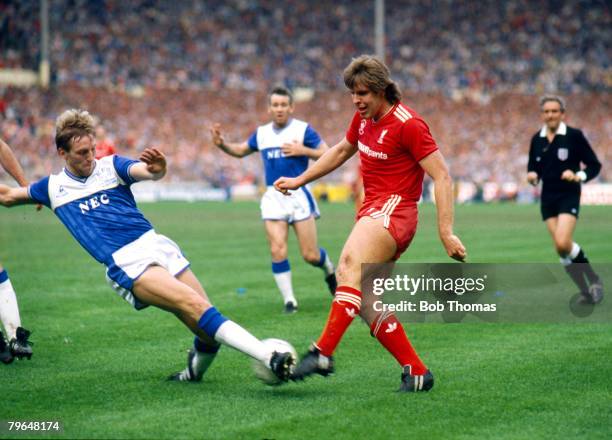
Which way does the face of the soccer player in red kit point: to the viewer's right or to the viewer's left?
to the viewer's left

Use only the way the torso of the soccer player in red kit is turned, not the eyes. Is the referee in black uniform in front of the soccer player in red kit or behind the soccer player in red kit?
behind

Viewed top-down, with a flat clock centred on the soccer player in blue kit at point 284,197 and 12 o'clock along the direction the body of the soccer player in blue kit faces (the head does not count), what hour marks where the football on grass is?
The football on grass is roughly at 12 o'clock from the soccer player in blue kit.

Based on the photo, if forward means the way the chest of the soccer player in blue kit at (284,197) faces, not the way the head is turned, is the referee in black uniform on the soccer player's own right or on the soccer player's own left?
on the soccer player's own left

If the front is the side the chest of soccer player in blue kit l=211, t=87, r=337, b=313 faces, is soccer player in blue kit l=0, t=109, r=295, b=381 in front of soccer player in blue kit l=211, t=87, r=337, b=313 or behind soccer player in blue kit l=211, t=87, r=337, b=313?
in front

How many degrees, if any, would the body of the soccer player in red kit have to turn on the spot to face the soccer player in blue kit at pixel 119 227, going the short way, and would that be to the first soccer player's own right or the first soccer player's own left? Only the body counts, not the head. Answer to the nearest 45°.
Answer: approximately 45° to the first soccer player's own right

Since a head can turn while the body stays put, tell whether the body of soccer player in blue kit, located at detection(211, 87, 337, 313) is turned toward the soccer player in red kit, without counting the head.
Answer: yes

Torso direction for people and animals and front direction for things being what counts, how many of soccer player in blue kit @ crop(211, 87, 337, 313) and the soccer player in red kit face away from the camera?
0

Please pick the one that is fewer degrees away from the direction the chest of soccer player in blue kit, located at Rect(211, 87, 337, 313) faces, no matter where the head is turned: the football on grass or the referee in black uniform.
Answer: the football on grass

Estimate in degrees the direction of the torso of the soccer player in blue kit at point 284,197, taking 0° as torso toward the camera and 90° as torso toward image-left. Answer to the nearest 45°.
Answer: approximately 0°

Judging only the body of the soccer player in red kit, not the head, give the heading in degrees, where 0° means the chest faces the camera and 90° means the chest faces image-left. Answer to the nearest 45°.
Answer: approximately 45°

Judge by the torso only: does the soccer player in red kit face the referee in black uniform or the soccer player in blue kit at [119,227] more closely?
the soccer player in blue kit
